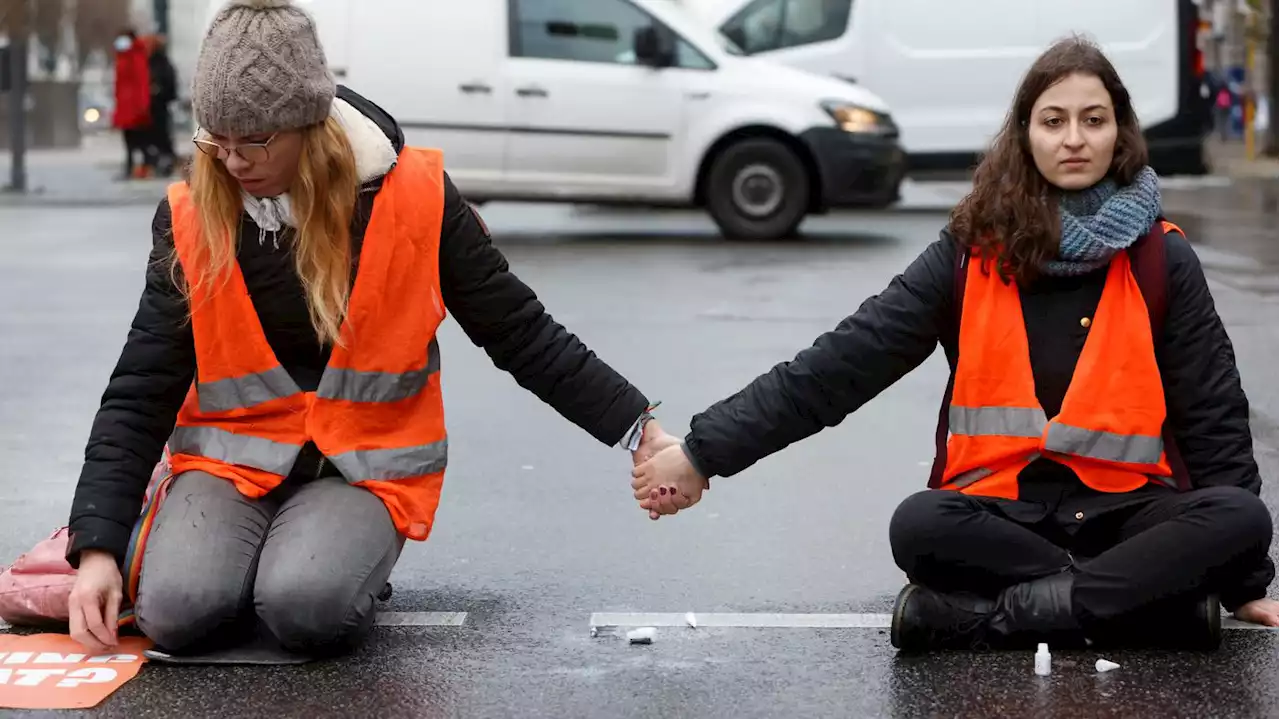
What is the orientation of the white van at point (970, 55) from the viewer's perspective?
to the viewer's left

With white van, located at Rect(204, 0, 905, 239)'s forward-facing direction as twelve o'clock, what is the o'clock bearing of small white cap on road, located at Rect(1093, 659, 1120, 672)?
The small white cap on road is roughly at 3 o'clock from the white van.

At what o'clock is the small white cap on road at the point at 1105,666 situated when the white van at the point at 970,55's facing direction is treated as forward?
The small white cap on road is roughly at 9 o'clock from the white van.

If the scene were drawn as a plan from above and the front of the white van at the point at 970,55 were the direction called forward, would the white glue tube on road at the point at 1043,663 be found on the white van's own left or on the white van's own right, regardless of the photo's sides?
on the white van's own left

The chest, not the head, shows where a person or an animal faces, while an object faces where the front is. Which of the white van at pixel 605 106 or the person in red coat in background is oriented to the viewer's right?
the white van

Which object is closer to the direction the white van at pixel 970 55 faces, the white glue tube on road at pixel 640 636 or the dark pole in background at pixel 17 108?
the dark pole in background

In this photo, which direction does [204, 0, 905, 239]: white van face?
to the viewer's right

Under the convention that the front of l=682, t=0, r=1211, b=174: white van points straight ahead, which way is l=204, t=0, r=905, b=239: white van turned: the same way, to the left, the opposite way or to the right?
the opposite way
